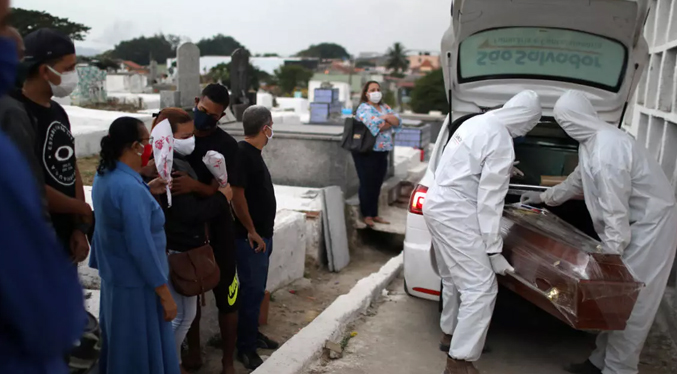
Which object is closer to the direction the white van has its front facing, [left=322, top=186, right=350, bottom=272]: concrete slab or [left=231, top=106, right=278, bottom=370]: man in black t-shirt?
the concrete slab

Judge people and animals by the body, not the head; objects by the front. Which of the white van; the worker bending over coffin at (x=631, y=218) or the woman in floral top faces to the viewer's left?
the worker bending over coffin

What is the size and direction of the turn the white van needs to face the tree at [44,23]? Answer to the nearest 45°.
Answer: approximately 45° to its left

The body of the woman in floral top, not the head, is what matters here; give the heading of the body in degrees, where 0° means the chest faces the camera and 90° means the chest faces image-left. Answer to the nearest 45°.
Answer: approximately 315°

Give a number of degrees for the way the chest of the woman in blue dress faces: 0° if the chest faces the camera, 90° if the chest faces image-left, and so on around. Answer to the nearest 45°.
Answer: approximately 225°

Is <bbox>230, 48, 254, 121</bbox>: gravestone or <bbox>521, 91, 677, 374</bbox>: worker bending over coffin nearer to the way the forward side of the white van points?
the gravestone

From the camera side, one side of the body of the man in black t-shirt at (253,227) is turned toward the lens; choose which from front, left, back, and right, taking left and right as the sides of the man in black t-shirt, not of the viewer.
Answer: right

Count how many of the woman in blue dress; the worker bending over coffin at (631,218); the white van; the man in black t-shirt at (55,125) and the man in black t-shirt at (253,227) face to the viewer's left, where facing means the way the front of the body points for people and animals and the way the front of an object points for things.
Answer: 1

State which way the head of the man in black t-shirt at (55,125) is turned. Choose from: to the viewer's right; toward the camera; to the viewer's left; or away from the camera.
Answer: to the viewer's right

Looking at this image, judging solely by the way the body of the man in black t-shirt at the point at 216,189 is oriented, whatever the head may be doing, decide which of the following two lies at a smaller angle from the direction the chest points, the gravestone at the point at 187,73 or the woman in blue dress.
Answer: the woman in blue dress

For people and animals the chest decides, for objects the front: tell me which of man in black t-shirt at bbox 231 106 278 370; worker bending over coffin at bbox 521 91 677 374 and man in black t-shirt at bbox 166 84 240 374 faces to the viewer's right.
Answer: man in black t-shirt at bbox 231 106 278 370

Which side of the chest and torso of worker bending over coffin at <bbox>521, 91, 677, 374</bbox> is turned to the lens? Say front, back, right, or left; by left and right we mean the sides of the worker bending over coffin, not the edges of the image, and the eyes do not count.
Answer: left

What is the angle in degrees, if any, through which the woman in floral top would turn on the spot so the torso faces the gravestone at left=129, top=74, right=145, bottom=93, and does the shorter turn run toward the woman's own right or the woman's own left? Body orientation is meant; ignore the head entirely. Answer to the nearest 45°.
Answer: approximately 180°

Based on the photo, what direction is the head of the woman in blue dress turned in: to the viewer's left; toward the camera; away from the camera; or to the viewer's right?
to the viewer's right
